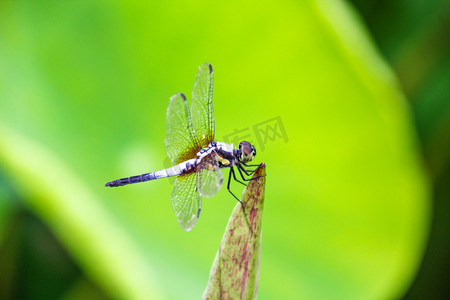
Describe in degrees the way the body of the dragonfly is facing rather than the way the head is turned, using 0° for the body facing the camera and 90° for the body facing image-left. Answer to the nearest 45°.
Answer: approximately 270°
